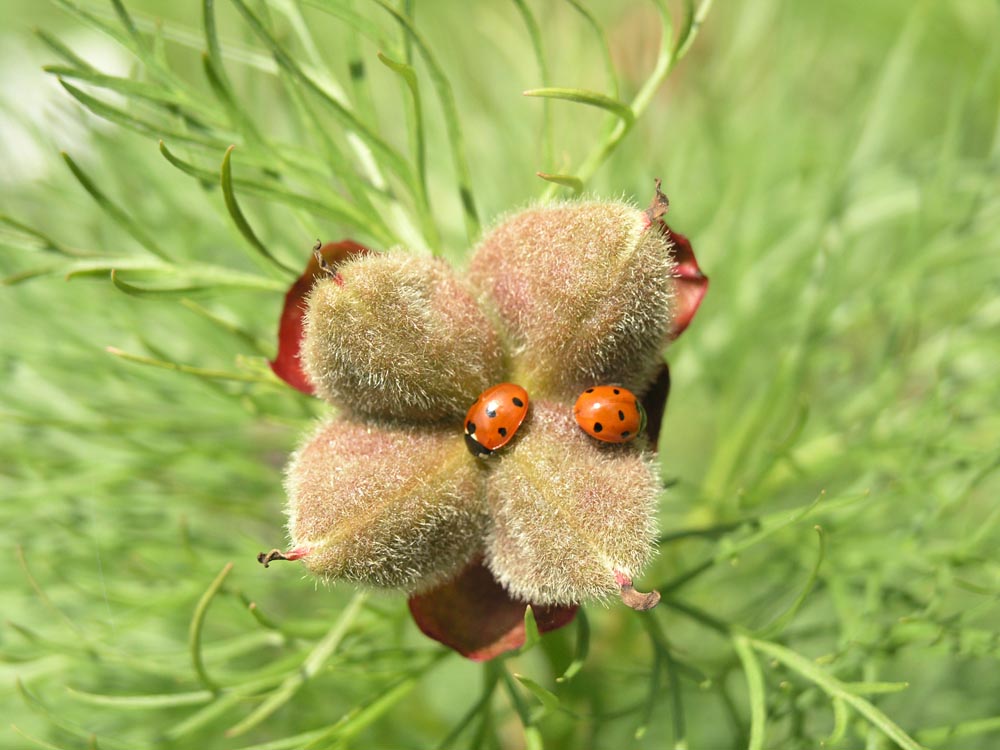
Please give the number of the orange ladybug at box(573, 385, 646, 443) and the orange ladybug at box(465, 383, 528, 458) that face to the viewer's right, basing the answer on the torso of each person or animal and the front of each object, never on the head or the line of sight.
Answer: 1

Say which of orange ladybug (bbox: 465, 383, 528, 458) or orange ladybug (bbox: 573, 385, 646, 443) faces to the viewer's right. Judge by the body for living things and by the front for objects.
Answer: orange ladybug (bbox: 573, 385, 646, 443)

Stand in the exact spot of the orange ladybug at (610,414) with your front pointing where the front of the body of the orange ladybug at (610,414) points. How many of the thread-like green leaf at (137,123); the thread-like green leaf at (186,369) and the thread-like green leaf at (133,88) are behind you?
3

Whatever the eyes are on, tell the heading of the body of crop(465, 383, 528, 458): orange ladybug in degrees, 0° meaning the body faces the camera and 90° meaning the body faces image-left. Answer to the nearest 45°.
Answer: approximately 45°

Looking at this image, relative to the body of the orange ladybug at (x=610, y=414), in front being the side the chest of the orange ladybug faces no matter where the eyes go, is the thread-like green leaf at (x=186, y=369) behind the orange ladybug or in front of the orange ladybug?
behind

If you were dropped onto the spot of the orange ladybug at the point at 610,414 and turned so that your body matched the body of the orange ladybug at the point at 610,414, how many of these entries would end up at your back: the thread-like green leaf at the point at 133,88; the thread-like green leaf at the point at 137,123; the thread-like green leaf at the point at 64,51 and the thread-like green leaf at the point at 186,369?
4

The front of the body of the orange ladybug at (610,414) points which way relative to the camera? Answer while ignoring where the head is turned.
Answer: to the viewer's right
